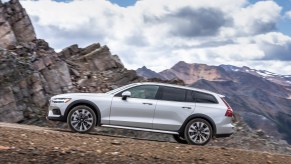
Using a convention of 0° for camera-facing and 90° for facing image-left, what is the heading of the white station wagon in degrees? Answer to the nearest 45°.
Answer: approximately 90°
